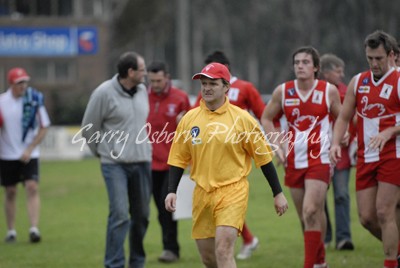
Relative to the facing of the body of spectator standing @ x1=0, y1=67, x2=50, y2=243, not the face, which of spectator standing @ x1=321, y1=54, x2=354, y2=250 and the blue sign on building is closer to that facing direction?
the spectator standing

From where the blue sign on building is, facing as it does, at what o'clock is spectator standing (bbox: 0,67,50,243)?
The spectator standing is roughly at 12 o'clock from the blue sign on building.

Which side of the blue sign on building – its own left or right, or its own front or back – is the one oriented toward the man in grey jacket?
front

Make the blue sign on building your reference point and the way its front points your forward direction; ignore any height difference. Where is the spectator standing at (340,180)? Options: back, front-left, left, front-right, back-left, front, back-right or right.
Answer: front

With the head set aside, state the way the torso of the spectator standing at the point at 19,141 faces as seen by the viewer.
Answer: toward the camera

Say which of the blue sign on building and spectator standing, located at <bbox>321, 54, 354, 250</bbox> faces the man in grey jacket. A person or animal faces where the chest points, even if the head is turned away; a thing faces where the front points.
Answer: the blue sign on building

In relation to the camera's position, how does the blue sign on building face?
facing the viewer

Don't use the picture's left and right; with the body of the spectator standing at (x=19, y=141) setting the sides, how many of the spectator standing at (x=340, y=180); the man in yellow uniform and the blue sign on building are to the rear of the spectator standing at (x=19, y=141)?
1
